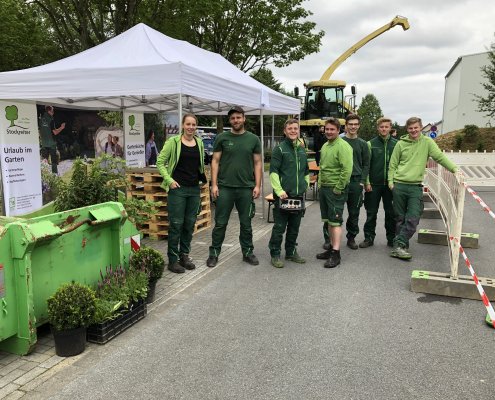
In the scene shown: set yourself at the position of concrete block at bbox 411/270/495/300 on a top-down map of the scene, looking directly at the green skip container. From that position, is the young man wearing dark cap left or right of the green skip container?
right

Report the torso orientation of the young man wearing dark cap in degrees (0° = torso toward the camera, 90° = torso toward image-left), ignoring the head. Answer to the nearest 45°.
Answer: approximately 0°

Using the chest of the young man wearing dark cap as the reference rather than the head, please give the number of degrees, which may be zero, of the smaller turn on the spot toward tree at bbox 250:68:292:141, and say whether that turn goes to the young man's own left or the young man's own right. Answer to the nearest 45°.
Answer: approximately 180°

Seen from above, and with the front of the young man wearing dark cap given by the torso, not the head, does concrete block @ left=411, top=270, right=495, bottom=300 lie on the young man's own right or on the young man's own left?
on the young man's own left

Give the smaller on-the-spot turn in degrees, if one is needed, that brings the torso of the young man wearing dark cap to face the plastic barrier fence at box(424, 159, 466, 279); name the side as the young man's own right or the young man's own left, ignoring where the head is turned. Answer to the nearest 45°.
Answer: approximately 90° to the young man's own left

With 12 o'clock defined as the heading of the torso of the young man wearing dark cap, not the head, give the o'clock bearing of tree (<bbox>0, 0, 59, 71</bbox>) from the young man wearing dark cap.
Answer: The tree is roughly at 5 o'clock from the young man wearing dark cap.

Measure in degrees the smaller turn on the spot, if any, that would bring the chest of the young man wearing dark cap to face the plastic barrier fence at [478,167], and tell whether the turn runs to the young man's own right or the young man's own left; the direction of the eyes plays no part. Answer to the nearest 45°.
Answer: approximately 135° to the young man's own left

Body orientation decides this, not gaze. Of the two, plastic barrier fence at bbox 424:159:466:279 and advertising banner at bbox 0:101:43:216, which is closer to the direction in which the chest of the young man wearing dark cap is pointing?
the plastic barrier fence

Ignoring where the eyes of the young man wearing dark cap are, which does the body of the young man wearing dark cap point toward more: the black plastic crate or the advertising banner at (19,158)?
the black plastic crate

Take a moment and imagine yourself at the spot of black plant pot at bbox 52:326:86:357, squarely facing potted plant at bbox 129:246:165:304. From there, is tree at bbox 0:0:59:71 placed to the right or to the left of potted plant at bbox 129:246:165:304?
left

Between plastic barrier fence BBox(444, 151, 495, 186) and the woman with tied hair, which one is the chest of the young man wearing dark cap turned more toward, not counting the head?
the woman with tied hair

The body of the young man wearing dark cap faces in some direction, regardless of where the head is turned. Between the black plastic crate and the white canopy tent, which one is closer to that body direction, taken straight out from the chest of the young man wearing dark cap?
the black plastic crate

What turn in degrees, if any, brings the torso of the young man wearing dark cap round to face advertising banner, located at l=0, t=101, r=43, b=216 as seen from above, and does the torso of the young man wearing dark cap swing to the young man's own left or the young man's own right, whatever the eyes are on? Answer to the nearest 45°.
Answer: approximately 135° to the young man's own right

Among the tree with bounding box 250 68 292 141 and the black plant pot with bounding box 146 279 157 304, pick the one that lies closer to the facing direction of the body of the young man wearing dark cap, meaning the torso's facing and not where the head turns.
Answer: the black plant pot
